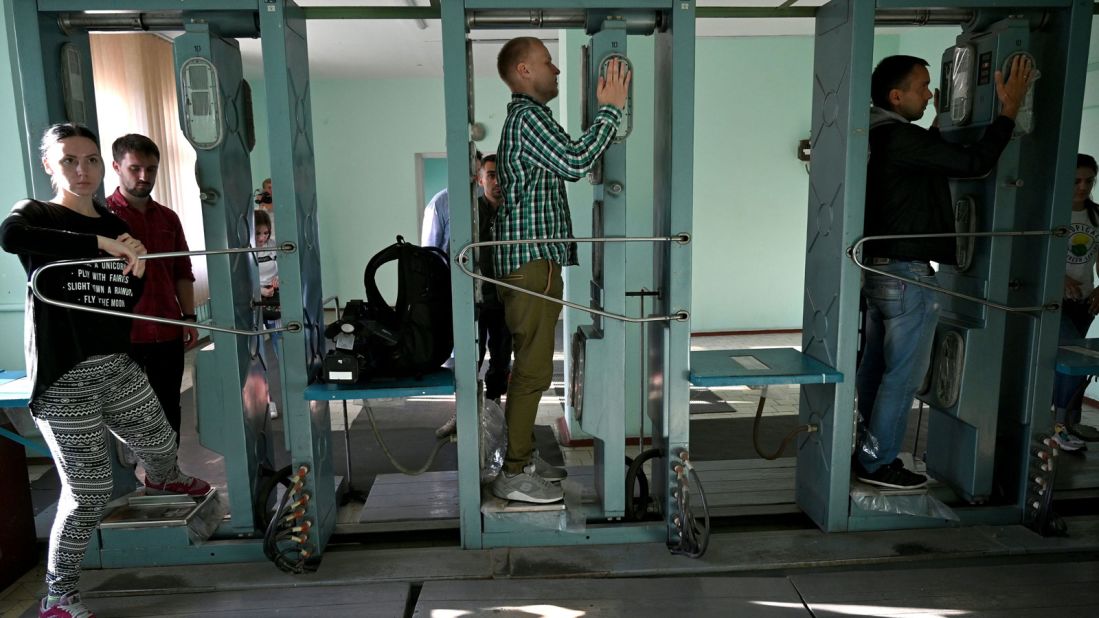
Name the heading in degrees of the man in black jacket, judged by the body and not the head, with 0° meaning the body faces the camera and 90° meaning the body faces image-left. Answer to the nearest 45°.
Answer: approximately 270°

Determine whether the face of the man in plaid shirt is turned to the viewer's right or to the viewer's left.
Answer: to the viewer's right

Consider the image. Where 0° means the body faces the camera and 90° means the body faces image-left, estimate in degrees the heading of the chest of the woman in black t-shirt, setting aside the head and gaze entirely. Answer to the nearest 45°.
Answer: approximately 315°

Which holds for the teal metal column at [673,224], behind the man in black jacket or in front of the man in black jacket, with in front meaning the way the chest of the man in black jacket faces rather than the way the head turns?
behind

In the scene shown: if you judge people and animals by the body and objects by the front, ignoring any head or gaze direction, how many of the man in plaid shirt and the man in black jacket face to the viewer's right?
2

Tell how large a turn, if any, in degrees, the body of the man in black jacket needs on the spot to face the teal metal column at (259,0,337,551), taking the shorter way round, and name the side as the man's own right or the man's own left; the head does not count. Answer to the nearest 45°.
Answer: approximately 135° to the man's own right

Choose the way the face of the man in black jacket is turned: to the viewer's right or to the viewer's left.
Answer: to the viewer's right

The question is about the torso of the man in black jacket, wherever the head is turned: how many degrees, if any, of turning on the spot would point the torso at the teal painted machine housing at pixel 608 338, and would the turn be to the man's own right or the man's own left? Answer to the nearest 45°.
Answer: approximately 135° to the man's own right

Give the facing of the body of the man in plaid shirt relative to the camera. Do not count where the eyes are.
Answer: to the viewer's right

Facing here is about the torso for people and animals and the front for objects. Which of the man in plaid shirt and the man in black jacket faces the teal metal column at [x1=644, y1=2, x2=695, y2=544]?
the man in plaid shirt
